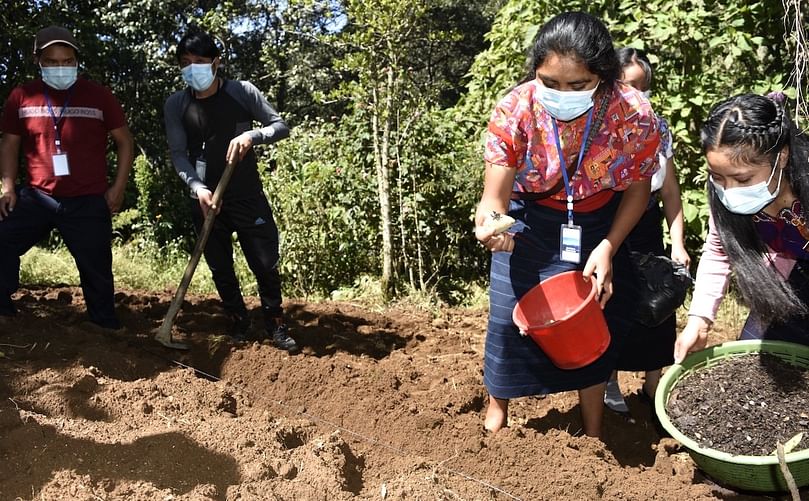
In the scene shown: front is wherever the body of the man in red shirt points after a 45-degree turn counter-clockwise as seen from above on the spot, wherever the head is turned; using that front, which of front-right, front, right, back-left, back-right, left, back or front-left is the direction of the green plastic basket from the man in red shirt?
front

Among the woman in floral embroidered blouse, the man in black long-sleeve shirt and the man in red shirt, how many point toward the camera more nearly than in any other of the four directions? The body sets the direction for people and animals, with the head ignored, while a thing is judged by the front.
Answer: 3

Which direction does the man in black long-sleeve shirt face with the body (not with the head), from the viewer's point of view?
toward the camera

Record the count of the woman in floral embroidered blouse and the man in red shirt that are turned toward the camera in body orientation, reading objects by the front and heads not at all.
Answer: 2

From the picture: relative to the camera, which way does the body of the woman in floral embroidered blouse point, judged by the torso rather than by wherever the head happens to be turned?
toward the camera

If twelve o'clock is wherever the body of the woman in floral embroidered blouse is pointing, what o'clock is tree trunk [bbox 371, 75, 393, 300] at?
The tree trunk is roughly at 5 o'clock from the woman in floral embroidered blouse.

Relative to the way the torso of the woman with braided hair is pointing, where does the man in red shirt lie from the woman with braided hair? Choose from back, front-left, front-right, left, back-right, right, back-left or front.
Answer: front-right

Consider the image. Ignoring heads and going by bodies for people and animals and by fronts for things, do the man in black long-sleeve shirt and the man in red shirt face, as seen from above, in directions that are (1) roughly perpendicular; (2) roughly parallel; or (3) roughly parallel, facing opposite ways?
roughly parallel

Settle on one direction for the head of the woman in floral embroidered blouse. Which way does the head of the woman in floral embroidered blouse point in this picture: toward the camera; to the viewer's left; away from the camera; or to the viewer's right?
toward the camera

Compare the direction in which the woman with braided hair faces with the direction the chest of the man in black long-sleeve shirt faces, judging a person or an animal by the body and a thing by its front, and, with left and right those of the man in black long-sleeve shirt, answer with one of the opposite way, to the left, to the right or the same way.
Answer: to the right

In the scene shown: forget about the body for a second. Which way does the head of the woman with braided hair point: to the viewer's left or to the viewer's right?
to the viewer's left

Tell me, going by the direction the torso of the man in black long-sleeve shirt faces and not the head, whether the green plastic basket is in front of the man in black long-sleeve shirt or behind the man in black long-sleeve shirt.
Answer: in front

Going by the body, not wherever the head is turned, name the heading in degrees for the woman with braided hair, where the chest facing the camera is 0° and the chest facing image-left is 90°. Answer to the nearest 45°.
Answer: approximately 45°

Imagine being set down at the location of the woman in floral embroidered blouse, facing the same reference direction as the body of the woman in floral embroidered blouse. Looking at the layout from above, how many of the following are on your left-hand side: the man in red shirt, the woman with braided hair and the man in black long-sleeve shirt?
1

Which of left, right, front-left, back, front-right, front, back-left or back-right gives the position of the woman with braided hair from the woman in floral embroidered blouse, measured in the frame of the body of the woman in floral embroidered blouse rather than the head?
left

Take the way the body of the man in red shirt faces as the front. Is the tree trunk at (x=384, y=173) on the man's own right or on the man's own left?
on the man's own left

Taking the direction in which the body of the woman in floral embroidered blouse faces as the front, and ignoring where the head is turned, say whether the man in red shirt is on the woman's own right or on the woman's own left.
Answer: on the woman's own right

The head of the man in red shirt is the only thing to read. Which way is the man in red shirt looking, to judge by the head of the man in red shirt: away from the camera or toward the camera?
toward the camera
